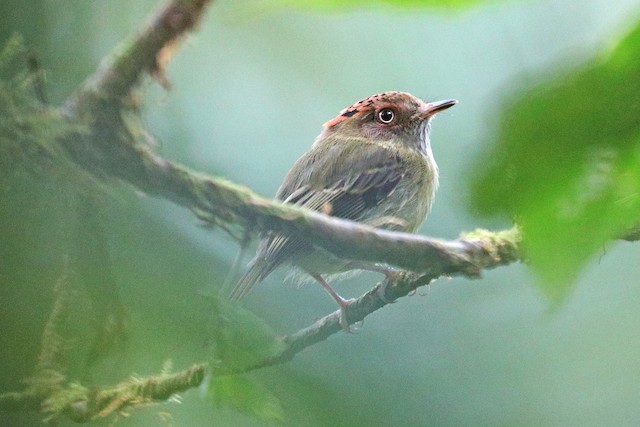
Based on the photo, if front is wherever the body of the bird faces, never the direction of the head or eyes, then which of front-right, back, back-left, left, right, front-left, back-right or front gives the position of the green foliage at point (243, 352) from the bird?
right

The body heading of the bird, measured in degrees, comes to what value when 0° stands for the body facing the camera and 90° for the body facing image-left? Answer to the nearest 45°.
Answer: approximately 270°
